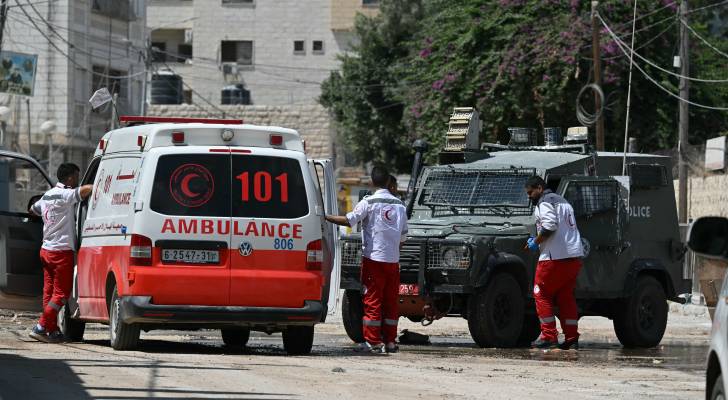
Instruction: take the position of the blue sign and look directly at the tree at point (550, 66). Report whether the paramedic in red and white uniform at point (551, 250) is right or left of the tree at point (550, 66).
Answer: right

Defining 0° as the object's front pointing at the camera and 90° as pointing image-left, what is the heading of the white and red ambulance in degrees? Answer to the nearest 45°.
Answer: approximately 180°

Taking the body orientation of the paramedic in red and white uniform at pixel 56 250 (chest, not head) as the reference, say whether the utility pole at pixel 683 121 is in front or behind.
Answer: in front

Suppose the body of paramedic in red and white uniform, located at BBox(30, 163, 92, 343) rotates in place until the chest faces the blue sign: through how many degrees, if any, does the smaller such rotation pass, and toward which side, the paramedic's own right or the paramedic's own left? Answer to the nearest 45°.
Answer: approximately 45° to the paramedic's own left

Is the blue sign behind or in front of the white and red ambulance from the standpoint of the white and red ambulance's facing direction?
in front

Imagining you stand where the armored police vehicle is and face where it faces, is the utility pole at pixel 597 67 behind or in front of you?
behind

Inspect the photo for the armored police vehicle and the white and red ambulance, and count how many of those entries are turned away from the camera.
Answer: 1

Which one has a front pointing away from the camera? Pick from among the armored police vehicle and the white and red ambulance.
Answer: the white and red ambulance

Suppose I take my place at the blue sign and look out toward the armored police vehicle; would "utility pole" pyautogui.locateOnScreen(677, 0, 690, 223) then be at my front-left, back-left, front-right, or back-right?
front-left

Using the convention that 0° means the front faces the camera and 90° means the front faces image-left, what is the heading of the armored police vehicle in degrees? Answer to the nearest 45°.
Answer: approximately 45°
